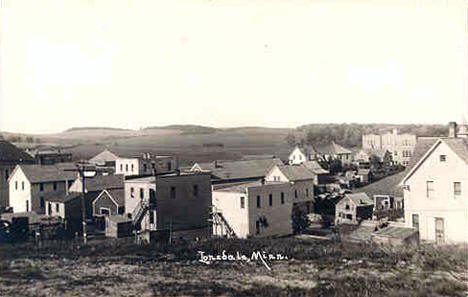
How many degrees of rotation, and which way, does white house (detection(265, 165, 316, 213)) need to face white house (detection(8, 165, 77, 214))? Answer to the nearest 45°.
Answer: approximately 45° to its right

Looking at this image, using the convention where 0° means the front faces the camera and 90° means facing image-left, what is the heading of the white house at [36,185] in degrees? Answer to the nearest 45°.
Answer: approximately 45°

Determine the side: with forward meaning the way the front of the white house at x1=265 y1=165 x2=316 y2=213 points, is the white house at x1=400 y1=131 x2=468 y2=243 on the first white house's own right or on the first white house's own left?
on the first white house's own left

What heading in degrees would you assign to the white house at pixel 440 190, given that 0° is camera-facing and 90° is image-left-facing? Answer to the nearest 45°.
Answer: approximately 0°

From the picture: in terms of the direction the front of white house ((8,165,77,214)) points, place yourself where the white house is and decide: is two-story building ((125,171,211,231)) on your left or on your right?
on your left

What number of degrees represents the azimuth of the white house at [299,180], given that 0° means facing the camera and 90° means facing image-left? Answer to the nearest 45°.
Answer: approximately 45°
